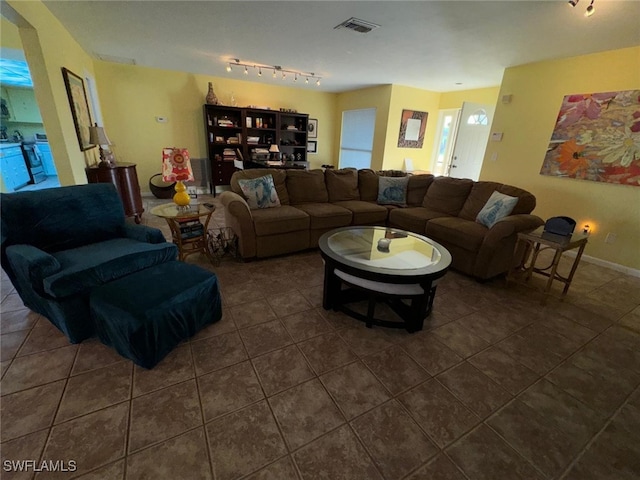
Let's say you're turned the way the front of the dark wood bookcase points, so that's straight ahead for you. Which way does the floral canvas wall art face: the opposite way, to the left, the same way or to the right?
to the right

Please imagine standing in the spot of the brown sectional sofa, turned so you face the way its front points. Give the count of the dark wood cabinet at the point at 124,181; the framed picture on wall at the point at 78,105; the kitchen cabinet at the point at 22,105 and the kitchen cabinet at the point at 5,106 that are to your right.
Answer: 4

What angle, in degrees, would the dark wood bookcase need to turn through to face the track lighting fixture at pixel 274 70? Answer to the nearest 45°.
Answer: approximately 45° to its left

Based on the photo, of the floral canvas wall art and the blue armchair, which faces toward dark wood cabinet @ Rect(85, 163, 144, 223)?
the floral canvas wall art

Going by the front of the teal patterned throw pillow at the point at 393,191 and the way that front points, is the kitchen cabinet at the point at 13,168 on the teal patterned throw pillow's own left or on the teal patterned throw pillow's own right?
on the teal patterned throw pillow's own right

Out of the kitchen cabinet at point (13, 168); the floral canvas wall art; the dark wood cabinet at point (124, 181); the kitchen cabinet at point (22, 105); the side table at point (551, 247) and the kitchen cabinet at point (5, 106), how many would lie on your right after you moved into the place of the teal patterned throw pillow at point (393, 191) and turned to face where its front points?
4

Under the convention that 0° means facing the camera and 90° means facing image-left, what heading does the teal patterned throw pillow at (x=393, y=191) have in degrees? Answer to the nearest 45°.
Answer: approximately 0°

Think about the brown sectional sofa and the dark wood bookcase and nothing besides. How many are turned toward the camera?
2

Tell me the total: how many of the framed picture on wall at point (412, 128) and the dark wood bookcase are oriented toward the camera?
2

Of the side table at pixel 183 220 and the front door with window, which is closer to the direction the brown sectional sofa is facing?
the side table

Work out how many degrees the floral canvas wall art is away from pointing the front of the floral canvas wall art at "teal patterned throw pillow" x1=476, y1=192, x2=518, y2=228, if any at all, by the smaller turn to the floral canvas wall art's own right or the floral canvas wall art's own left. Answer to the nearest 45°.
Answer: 0° — it already faces it

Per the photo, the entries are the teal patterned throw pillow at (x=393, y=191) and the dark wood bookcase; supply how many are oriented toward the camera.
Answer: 2

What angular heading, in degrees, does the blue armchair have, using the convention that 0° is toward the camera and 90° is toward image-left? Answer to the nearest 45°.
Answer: approximately 315°

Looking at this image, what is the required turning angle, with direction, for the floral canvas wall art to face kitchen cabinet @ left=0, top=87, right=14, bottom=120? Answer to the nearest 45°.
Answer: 0° — it already faces it
